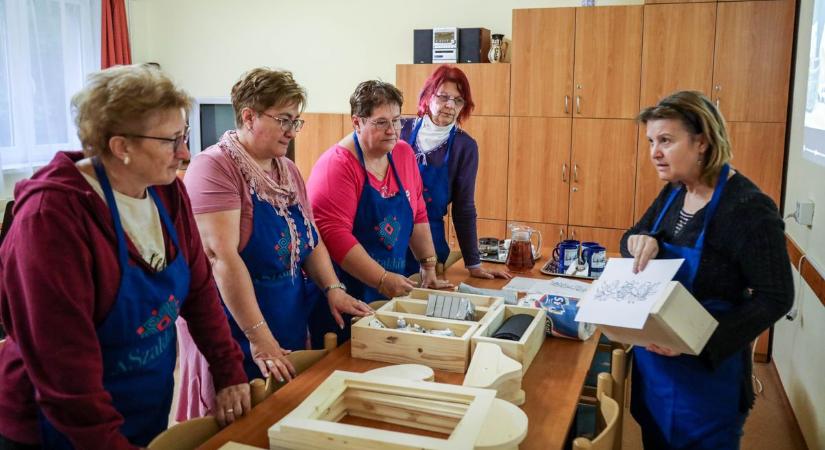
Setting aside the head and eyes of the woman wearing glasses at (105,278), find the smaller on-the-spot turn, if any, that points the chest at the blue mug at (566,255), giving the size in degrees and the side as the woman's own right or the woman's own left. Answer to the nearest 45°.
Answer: approximately 90° to the woman's own left

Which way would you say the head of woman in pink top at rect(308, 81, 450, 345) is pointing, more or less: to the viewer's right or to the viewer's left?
to the viewer's right

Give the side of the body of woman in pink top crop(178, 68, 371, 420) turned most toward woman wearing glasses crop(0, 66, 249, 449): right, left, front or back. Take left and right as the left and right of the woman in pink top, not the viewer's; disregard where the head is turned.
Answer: right

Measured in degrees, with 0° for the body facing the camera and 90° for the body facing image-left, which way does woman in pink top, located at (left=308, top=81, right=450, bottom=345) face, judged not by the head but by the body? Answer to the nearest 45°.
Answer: approximately 315°

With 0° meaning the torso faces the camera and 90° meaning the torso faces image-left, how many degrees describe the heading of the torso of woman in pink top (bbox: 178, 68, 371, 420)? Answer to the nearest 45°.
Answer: approximately 315°

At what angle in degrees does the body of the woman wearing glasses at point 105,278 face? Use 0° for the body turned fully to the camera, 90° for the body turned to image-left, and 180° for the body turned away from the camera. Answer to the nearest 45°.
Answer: approximately 315°

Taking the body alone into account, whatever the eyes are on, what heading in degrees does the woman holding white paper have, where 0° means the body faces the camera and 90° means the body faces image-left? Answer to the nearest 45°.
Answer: approximately 45°

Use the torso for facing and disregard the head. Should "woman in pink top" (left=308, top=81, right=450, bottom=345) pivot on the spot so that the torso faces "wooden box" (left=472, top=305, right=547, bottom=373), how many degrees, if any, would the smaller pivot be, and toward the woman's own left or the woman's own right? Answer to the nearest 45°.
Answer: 0° — they already face it
